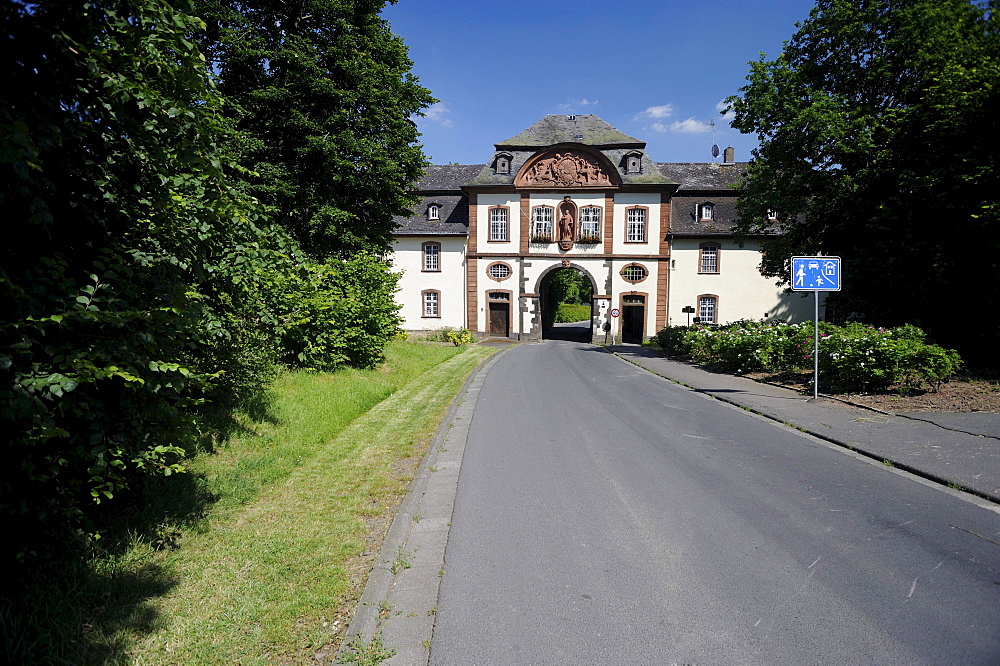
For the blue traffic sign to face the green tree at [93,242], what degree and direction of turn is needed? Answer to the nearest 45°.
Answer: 0° — it already faces it

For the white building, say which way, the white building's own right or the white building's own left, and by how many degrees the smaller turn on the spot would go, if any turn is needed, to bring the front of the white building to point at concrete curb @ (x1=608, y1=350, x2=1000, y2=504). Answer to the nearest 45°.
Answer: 0° — it already faces it

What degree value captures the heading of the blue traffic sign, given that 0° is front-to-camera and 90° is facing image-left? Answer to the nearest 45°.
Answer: approximately 0°

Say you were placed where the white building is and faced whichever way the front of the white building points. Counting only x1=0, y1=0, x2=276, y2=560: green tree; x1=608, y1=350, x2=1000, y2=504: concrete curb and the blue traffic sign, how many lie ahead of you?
3

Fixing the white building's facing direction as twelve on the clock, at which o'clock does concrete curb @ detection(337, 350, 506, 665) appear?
The concrete curb is roughly at 12 o'clock from the white building.

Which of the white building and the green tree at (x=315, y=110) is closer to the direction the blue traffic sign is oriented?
the green tree

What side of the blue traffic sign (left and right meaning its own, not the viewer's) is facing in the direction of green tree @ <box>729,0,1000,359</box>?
back

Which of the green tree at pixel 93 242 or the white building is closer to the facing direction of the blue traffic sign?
the green tree

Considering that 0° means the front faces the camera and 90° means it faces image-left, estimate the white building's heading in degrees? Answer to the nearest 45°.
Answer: approximately 0°

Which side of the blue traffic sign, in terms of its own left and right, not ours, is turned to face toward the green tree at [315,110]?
right

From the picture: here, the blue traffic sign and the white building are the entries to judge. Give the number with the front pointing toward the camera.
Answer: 2

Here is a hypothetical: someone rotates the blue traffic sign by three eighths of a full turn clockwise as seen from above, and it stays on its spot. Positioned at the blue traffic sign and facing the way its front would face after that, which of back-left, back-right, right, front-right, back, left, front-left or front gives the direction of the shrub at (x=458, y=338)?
front
